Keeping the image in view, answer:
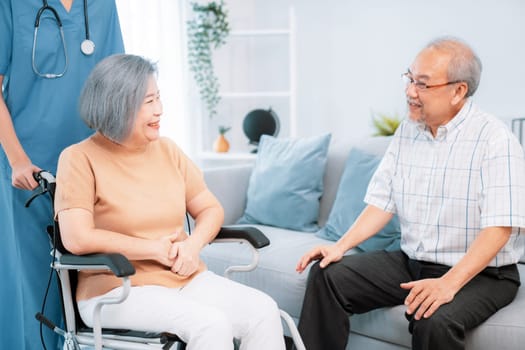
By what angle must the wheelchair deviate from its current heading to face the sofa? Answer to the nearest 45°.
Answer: approximately 90° to its left

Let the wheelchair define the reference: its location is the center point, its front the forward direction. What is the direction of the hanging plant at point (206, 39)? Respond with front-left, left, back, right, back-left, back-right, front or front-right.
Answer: back-left

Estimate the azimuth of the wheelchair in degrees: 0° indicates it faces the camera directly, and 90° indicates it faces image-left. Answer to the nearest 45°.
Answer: approximately 315°

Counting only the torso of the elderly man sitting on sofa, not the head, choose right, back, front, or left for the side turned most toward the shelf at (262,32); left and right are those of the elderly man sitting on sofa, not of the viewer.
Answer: right

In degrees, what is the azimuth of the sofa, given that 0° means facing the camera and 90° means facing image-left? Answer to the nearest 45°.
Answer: approximately 45°

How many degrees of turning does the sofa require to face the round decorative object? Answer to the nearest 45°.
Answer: approximately 135° to its right

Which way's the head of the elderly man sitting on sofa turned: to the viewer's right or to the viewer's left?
to the viewer's left

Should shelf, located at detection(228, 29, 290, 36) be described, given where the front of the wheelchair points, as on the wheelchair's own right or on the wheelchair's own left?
on the wheelchair's own left

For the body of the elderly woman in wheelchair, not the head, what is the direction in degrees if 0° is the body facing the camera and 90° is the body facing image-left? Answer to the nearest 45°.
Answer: approximately 315°
